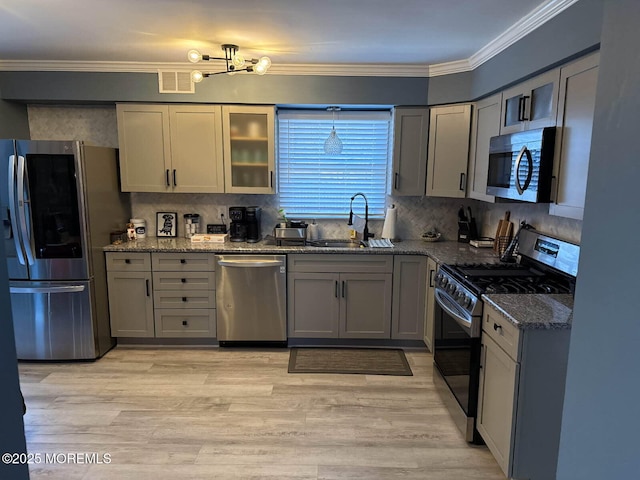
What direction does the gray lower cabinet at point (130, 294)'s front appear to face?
toward the camera

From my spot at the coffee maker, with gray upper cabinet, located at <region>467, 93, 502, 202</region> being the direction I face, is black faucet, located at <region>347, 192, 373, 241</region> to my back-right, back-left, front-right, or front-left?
front-left

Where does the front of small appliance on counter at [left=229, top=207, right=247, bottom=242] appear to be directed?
toward the camera

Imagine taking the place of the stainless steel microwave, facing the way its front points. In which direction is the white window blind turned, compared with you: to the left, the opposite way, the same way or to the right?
to the left

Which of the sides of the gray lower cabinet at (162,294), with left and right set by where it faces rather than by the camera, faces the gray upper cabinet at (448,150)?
left

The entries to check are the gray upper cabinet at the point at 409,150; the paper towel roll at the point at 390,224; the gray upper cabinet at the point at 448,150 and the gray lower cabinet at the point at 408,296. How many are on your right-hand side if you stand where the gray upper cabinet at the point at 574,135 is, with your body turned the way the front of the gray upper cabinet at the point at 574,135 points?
4

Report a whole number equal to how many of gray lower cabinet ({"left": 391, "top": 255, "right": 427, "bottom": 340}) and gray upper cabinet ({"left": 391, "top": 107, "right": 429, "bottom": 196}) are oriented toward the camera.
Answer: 2

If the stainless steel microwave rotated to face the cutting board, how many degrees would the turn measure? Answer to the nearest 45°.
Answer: approximately 135° to its right

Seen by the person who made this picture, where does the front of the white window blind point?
facing the viewer

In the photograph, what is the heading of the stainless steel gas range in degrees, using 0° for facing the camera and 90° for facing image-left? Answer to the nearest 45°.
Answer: approximately 45°

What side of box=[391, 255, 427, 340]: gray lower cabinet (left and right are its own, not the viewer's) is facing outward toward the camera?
front

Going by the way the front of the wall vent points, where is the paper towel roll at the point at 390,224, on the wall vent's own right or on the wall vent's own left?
on the wall vent's own left

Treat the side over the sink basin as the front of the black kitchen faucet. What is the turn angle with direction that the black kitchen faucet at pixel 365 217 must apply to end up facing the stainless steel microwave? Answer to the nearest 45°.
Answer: approximately 90° to its left

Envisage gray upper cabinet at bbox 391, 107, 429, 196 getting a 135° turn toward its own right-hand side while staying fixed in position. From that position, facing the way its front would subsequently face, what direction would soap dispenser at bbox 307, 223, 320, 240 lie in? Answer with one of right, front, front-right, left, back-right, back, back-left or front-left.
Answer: front-left

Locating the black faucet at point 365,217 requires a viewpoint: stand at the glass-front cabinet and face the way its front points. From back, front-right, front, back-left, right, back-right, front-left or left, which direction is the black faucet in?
left
